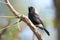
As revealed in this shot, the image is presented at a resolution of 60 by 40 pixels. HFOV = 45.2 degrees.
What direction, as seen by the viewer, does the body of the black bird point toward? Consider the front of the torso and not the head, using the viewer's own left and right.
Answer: facing to the left of the viewer
